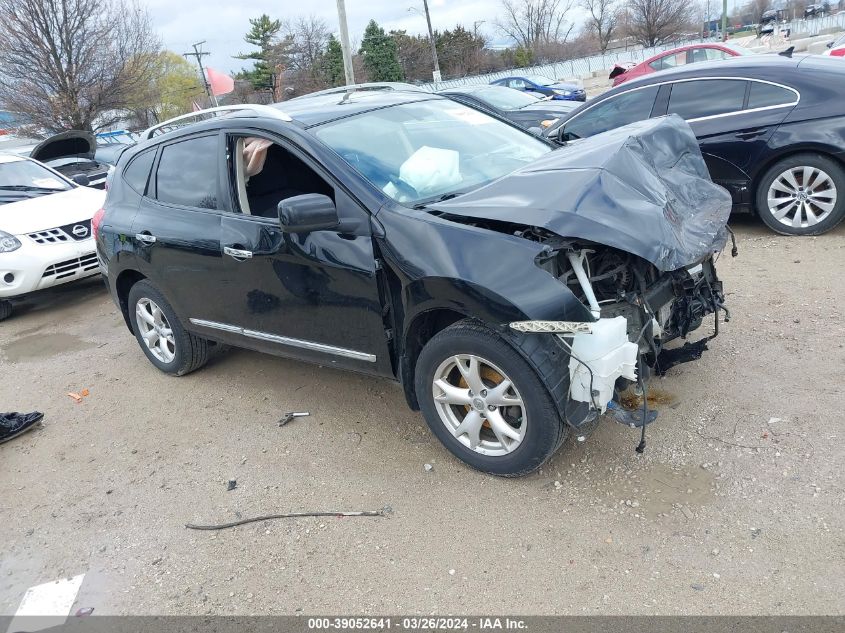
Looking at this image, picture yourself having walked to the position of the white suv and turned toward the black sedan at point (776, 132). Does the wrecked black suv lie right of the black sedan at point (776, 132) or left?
right

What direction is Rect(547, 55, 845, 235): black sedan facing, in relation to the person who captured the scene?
facing to the left of the viewer

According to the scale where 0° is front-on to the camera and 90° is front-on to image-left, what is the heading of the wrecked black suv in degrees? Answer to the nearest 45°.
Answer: approximately 315°

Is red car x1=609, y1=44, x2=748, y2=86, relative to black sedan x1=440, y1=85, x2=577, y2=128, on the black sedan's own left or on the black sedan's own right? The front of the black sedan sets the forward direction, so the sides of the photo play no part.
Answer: on the black sedan's own left

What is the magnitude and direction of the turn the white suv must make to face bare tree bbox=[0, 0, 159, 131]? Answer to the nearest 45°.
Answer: approximately 135° to its left

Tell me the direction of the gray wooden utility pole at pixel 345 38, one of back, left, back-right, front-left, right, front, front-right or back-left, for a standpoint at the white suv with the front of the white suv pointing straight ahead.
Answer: left

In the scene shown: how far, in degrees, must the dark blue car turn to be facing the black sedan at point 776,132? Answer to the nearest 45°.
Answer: approximately 45° to its right

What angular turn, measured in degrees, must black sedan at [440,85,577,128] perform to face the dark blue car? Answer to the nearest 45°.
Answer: approximately 135° to its left

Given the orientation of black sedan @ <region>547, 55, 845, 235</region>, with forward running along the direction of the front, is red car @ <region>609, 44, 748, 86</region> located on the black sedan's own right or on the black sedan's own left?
on the black sedan's own right

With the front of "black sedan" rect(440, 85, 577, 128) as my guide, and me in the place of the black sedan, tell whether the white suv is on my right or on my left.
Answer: on my right

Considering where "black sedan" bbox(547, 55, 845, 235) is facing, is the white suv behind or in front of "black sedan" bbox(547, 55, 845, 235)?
in front

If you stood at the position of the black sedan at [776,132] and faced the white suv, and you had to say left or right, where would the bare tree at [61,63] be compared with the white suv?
right
